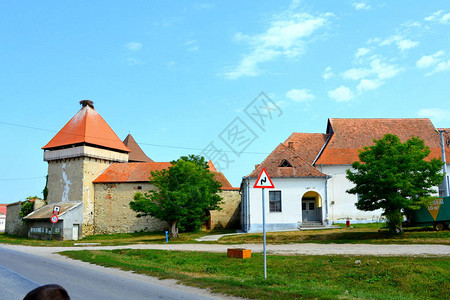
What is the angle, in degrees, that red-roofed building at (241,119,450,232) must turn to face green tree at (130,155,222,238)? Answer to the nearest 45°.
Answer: approximately 45° to its right

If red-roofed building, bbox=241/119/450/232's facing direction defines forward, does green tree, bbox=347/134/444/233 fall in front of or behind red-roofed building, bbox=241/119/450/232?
in front

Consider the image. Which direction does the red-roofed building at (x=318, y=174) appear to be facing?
toward the camera

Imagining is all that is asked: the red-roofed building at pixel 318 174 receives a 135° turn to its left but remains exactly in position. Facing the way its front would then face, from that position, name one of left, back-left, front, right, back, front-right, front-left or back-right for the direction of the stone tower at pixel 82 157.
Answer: back-left

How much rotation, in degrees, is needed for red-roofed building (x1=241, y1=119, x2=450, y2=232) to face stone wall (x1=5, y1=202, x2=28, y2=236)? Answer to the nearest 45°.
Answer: approximately 90° to its right

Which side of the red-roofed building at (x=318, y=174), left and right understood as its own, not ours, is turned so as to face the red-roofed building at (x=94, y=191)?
right
